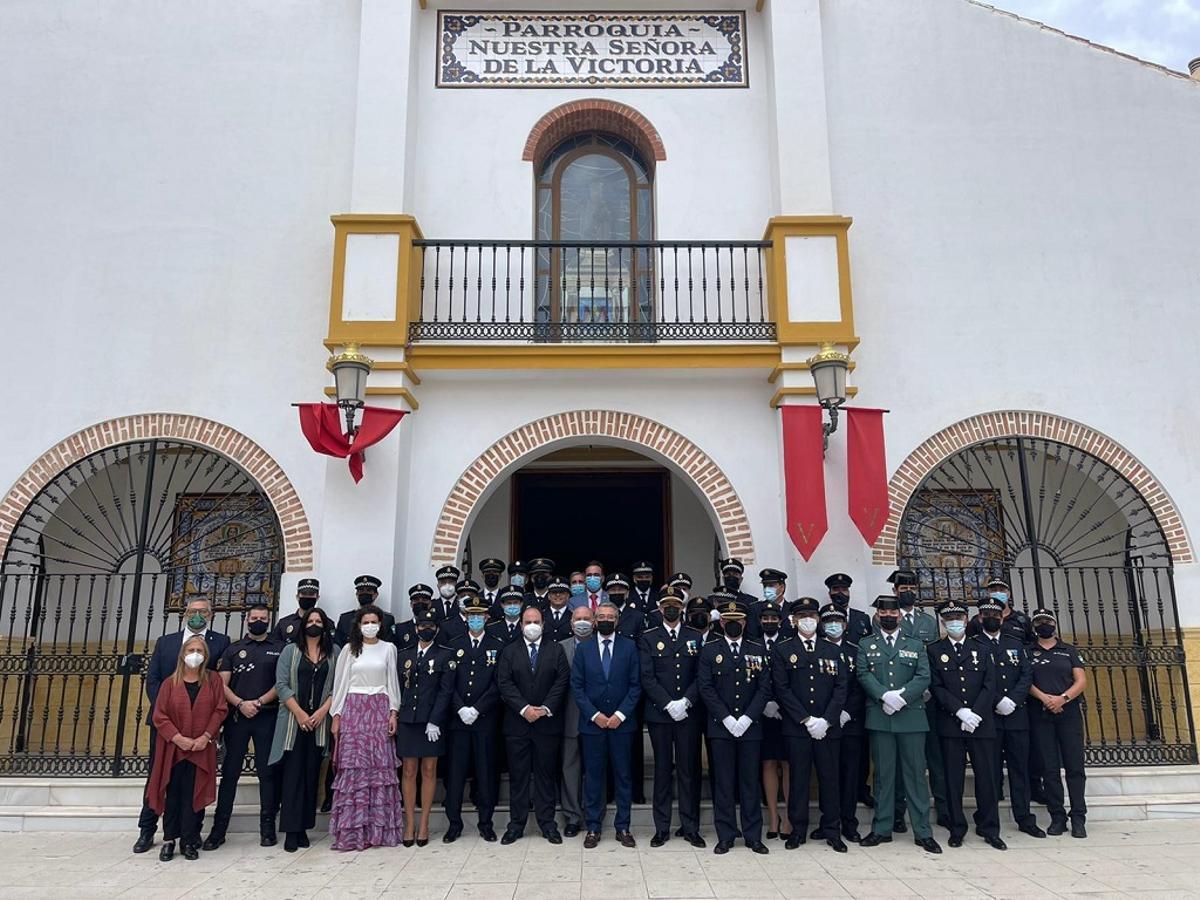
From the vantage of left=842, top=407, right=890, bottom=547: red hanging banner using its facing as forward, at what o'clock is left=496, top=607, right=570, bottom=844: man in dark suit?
The man in dark suit is roughly at 2 o'clock from the red hanging banner.

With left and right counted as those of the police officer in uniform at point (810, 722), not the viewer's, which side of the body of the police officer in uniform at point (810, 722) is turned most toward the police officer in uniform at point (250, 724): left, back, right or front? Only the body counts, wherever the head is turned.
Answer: right

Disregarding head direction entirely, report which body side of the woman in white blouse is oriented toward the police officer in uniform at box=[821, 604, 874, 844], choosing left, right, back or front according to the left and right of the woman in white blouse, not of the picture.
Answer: left

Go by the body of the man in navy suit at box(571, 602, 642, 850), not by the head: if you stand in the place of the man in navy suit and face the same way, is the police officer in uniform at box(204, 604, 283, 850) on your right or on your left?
on your right

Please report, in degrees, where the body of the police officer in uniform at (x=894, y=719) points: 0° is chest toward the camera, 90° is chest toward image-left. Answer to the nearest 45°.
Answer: approximately 0°

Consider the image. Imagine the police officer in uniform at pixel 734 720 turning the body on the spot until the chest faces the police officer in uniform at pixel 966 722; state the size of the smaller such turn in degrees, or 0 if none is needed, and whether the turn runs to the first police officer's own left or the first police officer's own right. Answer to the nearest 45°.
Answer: approximately 90° to the first police officer's own left
